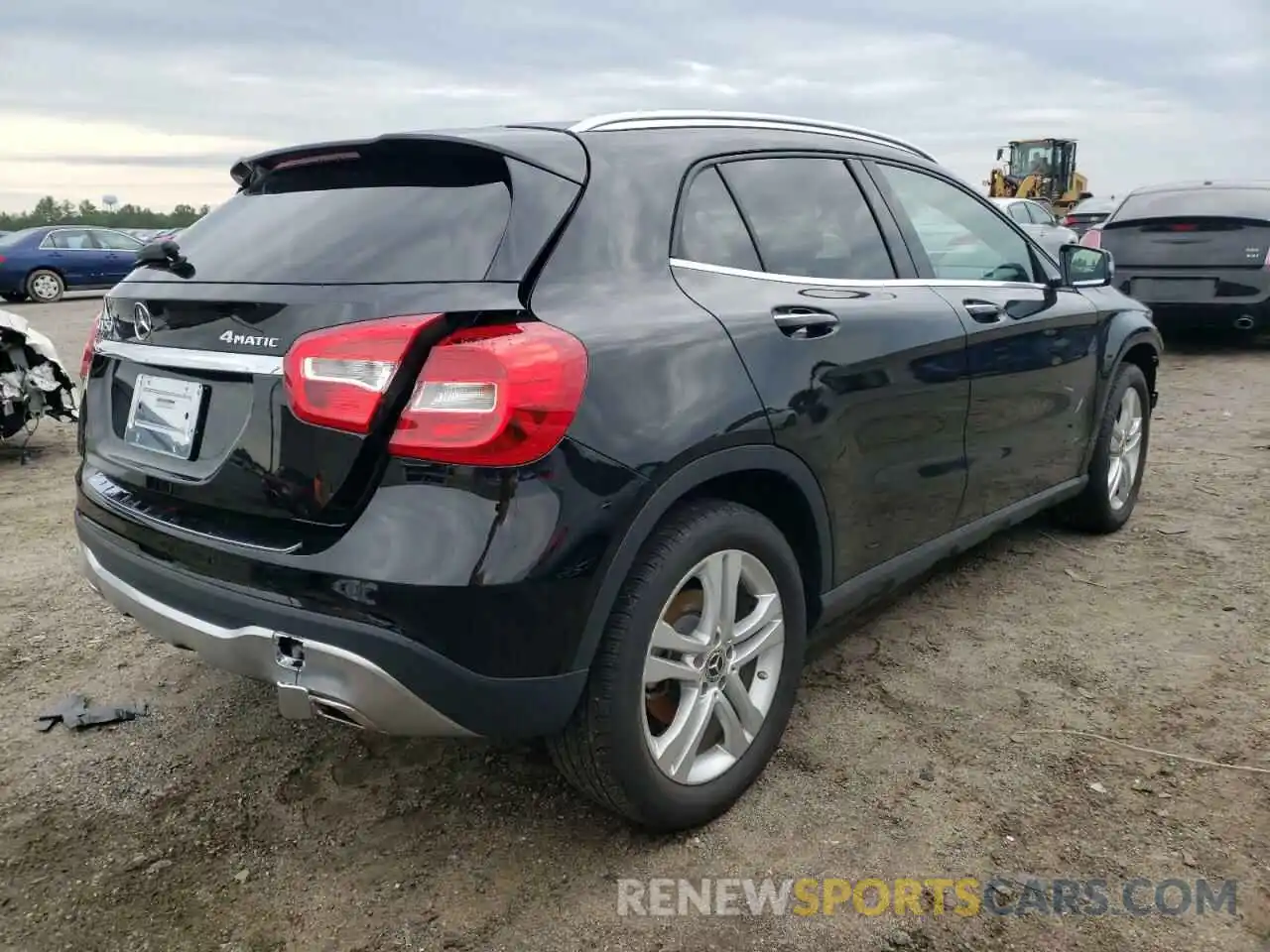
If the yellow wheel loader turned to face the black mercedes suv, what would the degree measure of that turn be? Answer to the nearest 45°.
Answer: approximately 45° to its left

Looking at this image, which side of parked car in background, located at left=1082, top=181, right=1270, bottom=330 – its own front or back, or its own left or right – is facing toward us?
back

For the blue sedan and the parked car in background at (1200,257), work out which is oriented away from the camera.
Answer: the parked car in background

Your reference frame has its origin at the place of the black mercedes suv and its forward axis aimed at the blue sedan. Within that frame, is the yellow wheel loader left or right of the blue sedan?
right

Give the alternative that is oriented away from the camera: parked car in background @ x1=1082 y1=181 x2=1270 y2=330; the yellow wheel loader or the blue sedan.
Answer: the parked car in background

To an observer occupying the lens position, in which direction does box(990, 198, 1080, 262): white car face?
facing to the right of the viewer

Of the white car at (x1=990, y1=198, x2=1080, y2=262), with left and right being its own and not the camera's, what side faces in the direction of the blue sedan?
back
